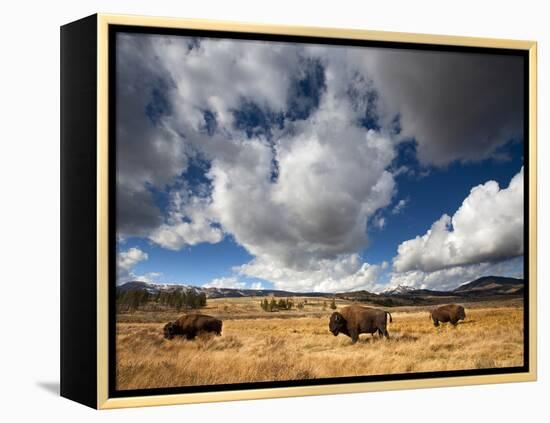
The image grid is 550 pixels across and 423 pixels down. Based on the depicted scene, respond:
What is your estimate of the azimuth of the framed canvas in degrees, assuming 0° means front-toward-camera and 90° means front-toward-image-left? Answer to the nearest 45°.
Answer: approximately 315°
